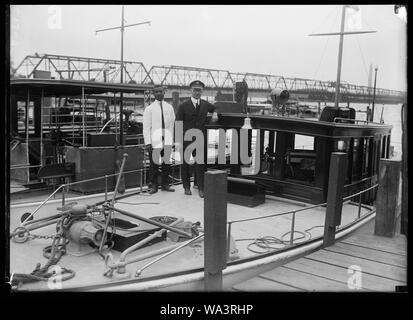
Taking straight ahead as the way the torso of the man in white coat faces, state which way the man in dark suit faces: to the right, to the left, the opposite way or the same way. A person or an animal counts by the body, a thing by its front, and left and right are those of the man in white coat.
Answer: the same way

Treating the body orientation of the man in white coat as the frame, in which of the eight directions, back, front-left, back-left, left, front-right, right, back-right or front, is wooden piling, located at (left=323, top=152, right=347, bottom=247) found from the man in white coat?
front-left

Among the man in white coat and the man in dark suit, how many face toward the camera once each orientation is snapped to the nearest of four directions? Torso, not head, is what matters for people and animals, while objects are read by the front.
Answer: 2

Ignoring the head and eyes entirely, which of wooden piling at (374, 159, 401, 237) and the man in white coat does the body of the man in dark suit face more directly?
the wooden piling

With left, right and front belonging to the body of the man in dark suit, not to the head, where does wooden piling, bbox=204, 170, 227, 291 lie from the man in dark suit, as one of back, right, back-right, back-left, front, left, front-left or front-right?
front

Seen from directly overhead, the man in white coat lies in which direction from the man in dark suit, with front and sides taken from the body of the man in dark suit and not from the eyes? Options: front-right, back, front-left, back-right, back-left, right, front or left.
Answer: right

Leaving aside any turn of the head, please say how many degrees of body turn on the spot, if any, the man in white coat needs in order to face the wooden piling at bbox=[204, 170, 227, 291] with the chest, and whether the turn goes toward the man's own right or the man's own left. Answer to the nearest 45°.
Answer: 0° — they already face it

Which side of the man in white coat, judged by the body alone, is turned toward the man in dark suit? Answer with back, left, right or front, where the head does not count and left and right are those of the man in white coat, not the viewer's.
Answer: left

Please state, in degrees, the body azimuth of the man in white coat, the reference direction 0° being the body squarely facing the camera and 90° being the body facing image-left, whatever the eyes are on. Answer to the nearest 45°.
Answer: approximately 0°

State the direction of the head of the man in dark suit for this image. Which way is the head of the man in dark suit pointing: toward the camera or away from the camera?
toward the camera

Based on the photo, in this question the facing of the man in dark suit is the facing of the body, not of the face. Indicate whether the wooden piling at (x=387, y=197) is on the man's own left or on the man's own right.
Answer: on the man's own left

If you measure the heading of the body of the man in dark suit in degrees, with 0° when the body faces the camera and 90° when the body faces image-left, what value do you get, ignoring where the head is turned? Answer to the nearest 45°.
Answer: approximately 0°
